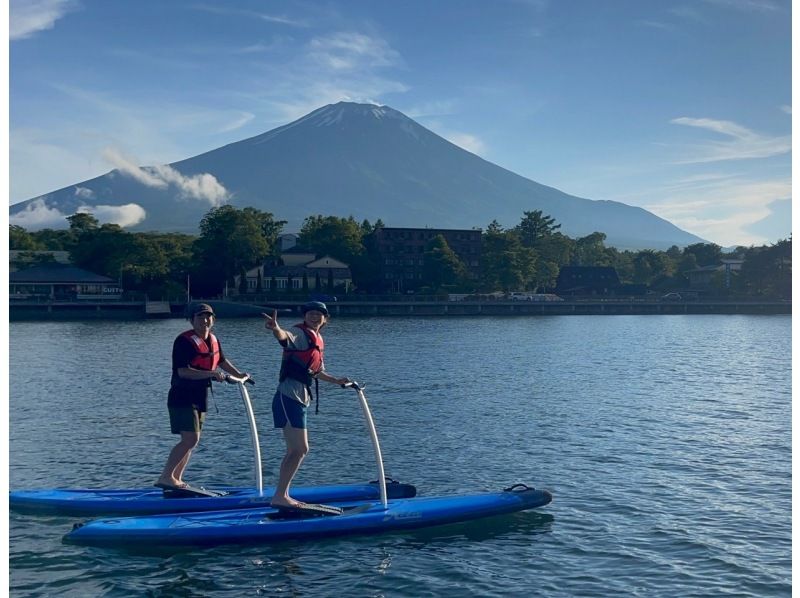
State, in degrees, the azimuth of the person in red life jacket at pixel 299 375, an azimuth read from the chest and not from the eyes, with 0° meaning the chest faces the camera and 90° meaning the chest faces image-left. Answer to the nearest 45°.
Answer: approximately 315°

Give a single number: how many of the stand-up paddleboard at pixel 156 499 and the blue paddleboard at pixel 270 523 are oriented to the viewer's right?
2

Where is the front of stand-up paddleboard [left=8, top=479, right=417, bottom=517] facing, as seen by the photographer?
facing to the right of the viewer

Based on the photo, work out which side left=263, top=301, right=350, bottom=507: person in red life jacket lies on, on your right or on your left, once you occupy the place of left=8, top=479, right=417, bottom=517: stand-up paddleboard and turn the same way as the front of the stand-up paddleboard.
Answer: on your right

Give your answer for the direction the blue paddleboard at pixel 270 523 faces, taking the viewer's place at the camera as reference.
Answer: facing to the right of the viewer
